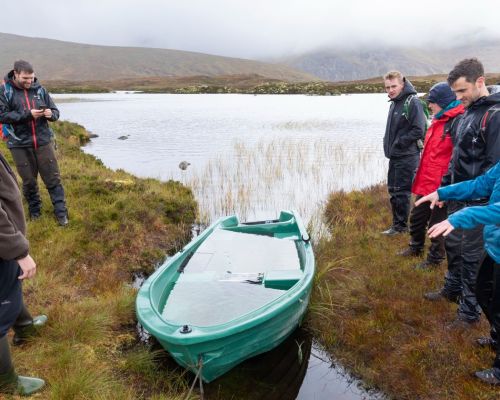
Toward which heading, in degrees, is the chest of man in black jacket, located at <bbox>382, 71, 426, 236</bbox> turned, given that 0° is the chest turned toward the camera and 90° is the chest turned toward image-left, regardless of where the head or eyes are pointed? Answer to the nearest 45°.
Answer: approximately 45°

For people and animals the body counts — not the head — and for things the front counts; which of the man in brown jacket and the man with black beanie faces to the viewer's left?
the man with black beanie

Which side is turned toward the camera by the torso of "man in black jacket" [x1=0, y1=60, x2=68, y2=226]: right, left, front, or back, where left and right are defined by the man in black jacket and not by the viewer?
front

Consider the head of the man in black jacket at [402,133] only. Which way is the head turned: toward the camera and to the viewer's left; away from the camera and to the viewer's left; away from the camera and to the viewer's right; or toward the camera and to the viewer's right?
toward the camera and to the viewer's left

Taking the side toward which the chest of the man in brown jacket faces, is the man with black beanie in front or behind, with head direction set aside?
in front

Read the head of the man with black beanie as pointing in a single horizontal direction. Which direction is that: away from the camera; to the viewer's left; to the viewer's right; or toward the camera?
to the viewer's left

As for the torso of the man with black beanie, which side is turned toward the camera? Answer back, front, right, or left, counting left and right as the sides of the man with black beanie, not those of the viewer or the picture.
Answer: left

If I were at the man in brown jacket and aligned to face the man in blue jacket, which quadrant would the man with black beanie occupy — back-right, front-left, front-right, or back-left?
front-left

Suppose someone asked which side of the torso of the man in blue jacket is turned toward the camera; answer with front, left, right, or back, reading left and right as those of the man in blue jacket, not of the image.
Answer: left

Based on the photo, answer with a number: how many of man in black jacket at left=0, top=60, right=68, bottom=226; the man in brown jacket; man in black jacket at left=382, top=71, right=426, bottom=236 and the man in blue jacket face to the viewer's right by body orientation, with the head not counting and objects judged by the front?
1

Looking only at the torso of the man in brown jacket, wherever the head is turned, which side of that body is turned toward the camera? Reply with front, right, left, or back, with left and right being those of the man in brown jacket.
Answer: right

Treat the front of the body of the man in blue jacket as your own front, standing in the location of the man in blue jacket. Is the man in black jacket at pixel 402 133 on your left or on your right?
on your right

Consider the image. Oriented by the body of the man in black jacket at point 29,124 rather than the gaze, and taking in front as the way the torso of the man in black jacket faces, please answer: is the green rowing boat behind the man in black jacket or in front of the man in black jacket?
in front
